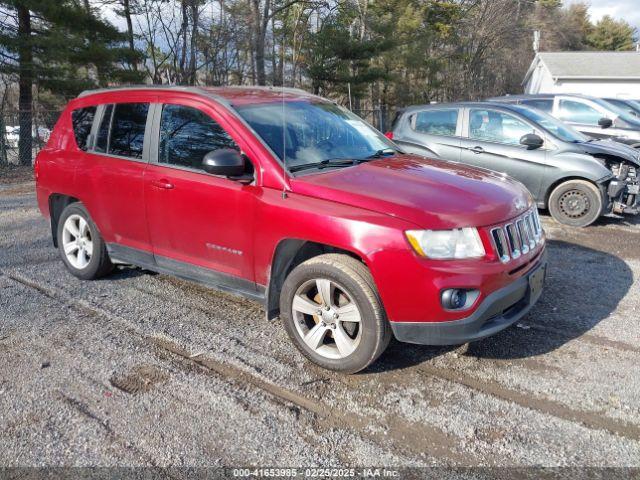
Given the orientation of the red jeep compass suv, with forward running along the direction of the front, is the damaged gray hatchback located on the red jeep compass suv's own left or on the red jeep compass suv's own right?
on the red jeep compass suv's own left

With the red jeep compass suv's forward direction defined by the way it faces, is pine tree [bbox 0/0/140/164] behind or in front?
behind

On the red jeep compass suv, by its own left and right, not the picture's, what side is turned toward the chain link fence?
back

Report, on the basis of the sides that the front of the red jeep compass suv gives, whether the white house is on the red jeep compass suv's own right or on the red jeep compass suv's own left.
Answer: on the red jeep compass suv's own left

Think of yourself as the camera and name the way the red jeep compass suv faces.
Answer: facing the viewer and to the right of the viewer
